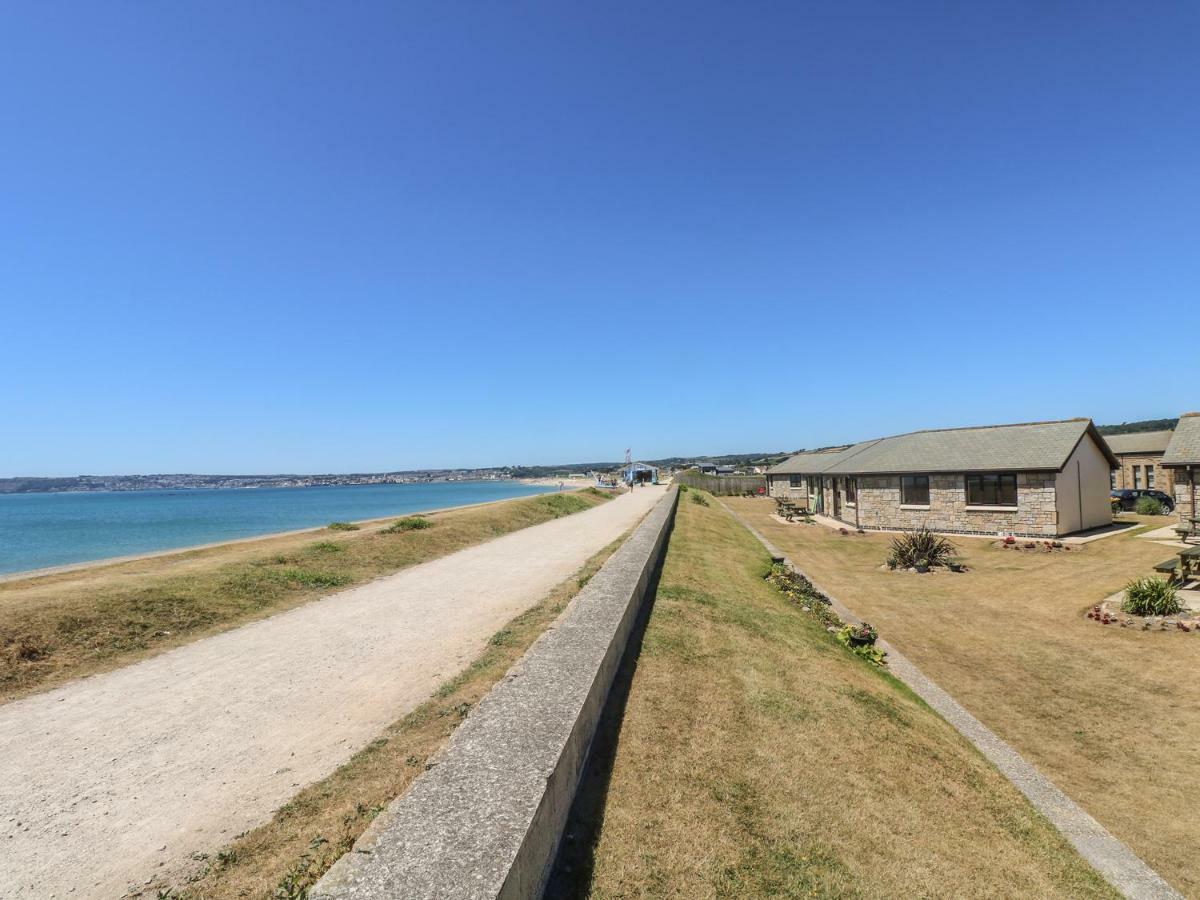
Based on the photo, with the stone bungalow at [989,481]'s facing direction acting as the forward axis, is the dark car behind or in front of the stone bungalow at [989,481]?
behind

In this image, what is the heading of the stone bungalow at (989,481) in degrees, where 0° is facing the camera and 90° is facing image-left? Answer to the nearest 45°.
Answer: approximately 45°

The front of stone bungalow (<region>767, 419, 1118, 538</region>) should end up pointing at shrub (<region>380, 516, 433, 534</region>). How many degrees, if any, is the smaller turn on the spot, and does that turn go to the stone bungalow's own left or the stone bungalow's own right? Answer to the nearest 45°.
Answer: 0° — it already faces it

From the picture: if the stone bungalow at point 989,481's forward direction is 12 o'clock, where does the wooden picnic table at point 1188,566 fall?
The wooden picnic table is roughly at 10 o'clock from the stone bungalow.

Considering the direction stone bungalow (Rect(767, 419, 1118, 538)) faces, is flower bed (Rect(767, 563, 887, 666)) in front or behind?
in front

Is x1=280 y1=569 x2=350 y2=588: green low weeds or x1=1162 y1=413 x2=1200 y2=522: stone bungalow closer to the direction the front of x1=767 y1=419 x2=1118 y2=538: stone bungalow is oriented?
the green low weeds

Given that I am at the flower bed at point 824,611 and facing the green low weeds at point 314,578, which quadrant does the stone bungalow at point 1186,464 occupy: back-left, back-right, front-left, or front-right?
back-right

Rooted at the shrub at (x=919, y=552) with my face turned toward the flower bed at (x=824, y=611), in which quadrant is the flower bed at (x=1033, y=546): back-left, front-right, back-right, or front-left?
back-left

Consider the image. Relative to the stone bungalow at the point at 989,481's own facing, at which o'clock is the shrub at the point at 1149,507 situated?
The shrub is roughly at 6 o'clock from the stone bungalow.

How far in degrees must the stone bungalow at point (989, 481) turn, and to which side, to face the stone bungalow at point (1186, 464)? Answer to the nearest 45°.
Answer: approximately 135° to its left

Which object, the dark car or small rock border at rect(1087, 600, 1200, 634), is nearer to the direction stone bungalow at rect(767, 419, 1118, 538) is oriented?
the small rock border

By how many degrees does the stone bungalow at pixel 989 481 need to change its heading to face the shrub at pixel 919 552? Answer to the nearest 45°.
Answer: approximately 45° to its left

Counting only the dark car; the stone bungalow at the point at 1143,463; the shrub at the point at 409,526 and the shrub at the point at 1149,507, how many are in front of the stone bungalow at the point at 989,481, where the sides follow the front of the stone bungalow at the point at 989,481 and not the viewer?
1

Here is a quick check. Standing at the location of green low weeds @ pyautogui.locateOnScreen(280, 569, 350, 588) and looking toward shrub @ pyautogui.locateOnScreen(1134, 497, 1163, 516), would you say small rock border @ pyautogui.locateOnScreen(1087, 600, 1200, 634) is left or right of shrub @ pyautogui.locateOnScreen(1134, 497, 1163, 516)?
right
